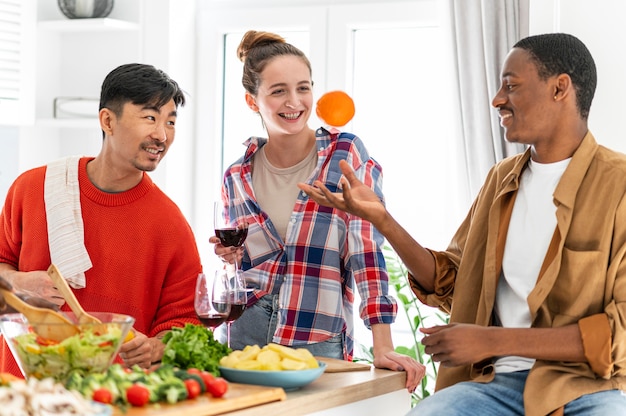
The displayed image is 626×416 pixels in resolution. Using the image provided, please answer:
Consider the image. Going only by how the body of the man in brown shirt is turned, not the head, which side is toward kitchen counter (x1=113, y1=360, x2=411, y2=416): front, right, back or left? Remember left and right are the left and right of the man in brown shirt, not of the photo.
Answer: front

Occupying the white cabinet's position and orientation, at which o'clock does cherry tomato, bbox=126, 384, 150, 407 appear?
The cherry tomato is roughly at 12 o'clock from the white cabinet.

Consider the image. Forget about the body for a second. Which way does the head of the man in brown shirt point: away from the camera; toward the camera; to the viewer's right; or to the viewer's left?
to the viewer's left

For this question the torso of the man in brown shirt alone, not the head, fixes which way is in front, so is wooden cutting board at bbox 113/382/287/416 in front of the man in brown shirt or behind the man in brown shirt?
in front

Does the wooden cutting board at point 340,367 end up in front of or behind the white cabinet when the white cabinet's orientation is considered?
in front

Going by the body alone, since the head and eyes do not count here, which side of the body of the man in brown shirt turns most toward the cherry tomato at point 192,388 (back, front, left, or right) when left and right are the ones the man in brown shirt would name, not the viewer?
front

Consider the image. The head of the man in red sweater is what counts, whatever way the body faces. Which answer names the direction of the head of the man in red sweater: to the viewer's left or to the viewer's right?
to the viewer's right

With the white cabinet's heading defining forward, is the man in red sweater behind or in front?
in front

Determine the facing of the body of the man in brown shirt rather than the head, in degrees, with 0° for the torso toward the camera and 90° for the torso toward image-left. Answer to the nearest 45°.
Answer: approximately 45°

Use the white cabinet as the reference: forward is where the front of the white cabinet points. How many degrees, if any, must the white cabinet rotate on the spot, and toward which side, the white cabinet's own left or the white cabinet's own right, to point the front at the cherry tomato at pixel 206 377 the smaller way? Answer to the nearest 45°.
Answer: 0° — it already faces it

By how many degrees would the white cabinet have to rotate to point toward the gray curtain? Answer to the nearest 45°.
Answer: approximately 45° to its left

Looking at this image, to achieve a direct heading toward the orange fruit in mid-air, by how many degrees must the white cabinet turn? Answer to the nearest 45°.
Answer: approximately 45° to its left

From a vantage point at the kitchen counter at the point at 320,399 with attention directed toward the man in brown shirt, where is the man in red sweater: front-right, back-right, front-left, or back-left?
back-left

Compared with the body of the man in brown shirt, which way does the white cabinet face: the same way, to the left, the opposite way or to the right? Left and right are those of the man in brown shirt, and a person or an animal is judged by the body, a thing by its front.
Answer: to the left

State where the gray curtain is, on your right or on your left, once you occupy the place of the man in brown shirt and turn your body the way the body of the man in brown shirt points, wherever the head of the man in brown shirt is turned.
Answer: on your right

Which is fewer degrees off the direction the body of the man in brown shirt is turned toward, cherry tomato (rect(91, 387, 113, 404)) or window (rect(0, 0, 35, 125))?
the cherry tomato

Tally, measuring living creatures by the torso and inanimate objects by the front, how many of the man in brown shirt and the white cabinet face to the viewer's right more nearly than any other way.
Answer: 0
